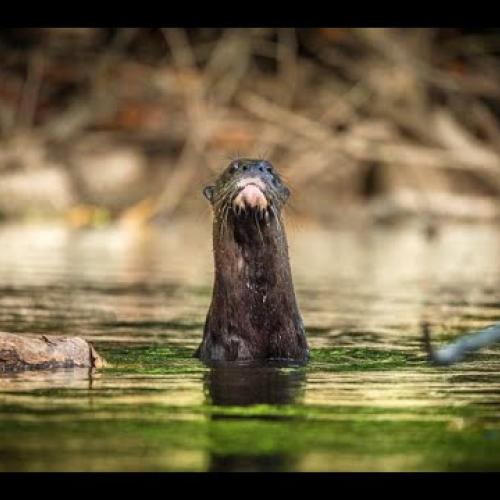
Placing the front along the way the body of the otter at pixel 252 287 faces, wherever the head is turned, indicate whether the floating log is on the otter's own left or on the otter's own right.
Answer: on the otter's own right

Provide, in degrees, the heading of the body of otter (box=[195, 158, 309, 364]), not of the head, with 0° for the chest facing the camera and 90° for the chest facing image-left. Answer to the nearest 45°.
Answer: approximately 0°
